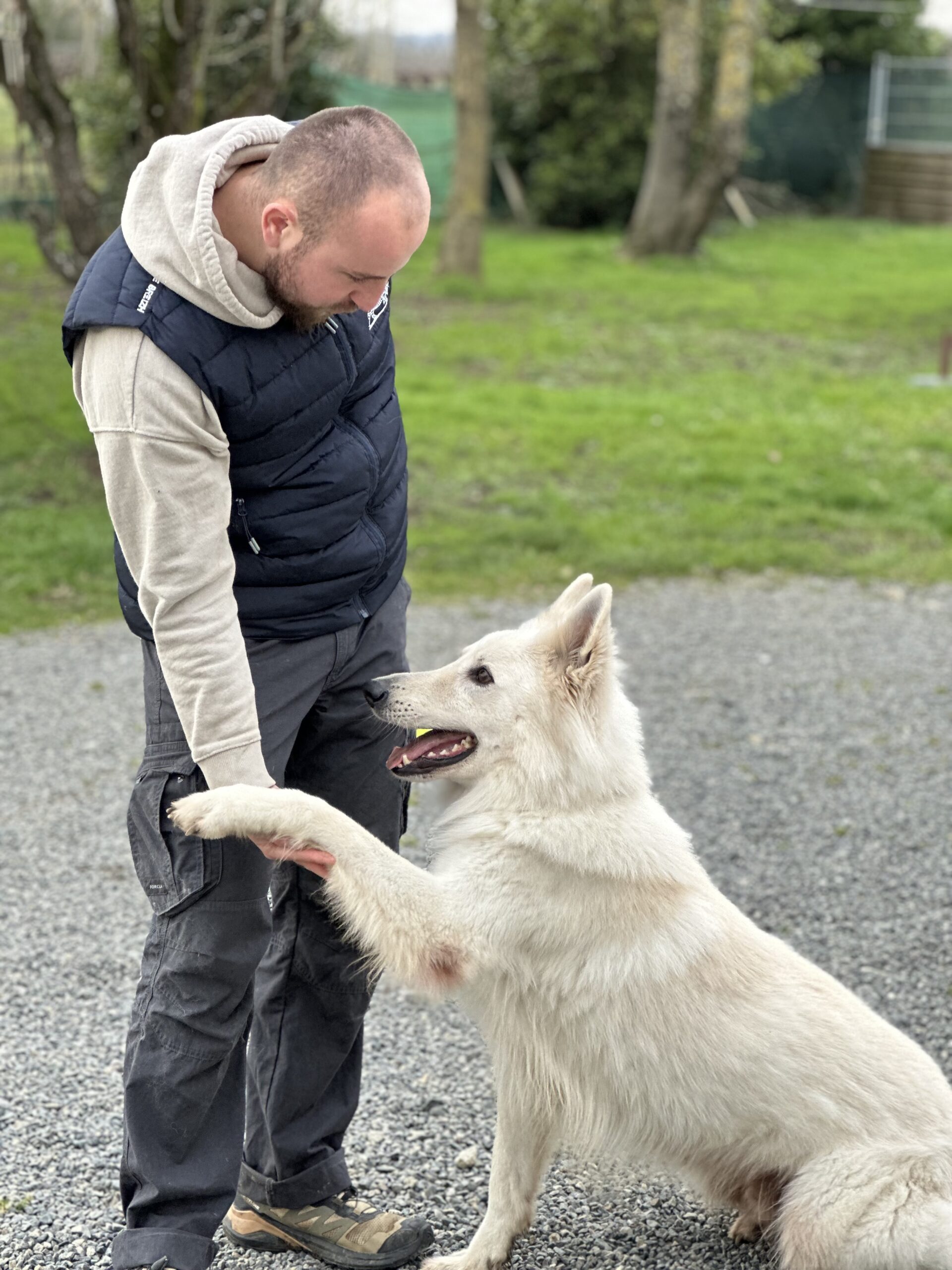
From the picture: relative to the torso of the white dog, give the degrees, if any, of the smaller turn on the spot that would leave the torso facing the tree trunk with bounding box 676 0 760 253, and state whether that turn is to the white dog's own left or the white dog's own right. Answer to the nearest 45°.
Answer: approximately 90° to the white dog's own right

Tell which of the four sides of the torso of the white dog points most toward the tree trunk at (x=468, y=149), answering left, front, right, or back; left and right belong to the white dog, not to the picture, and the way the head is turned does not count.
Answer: right

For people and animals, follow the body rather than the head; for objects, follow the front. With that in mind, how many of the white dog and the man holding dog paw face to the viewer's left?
1

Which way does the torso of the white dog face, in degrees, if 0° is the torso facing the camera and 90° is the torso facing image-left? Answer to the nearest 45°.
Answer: approximately 90°

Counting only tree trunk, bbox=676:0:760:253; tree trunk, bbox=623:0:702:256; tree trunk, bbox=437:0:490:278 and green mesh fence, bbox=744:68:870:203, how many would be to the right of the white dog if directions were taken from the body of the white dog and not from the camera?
4

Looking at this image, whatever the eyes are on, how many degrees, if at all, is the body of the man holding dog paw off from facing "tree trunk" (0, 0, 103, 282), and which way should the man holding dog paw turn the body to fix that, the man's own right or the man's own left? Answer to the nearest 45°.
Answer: approximately 135° to the man's own left

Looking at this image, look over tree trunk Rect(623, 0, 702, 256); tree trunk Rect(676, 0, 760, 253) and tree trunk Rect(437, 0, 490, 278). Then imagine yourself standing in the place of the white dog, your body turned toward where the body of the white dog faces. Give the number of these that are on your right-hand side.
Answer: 3

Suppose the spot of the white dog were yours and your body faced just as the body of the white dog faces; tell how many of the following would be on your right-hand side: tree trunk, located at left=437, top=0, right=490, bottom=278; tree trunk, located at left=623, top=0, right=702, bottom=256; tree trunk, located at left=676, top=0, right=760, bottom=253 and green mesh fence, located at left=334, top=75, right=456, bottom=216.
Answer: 4

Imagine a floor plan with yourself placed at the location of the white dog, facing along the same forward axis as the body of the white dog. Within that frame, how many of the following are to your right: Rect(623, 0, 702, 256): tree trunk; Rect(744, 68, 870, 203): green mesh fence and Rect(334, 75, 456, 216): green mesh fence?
3

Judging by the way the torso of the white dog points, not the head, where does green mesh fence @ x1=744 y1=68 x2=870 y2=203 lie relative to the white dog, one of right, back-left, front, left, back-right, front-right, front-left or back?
right

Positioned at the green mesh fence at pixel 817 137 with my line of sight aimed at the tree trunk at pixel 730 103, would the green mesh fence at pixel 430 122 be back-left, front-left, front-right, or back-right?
front-right

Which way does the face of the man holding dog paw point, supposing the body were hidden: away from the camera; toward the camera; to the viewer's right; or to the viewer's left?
to the viewer's right
